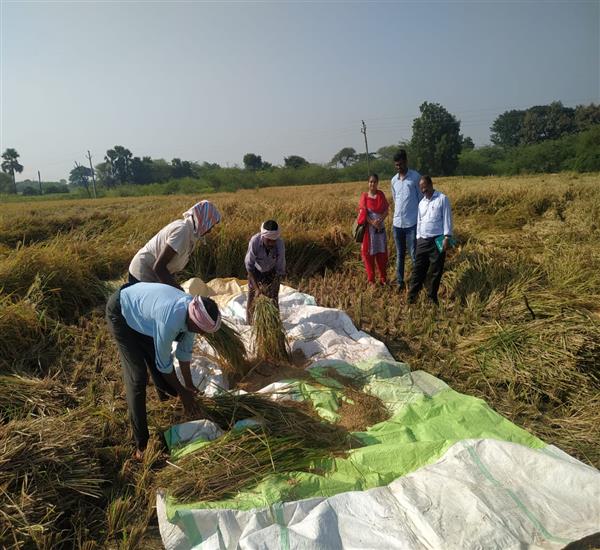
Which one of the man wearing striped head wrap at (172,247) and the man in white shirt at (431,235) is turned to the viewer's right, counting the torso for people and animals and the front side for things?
the man wearing striped head wrap

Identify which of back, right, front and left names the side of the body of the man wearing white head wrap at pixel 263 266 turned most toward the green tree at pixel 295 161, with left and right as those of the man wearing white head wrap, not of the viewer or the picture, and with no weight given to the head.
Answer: back

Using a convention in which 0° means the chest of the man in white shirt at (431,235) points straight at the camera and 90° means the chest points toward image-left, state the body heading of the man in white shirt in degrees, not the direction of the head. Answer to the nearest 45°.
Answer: approximately 45°

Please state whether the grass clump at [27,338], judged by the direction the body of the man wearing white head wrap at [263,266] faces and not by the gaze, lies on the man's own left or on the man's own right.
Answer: on the man's own right

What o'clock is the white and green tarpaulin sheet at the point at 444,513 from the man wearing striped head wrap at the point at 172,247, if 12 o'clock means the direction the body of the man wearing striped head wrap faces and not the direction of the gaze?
The white and green tarpaulin sheet is roughly at 2 o'clock from the man wearing striped head wrap.

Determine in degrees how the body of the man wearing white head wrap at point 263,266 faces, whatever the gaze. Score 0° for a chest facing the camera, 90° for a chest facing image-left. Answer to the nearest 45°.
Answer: approximately 0°

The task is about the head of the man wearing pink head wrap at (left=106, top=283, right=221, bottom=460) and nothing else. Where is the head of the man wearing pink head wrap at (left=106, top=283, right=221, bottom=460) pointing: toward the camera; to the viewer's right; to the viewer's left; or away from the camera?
to the viewer's right

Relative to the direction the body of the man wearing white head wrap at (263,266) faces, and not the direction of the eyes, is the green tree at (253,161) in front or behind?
behind

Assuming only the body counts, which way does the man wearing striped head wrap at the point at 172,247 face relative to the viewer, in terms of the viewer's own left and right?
facing to the right of the viewer
